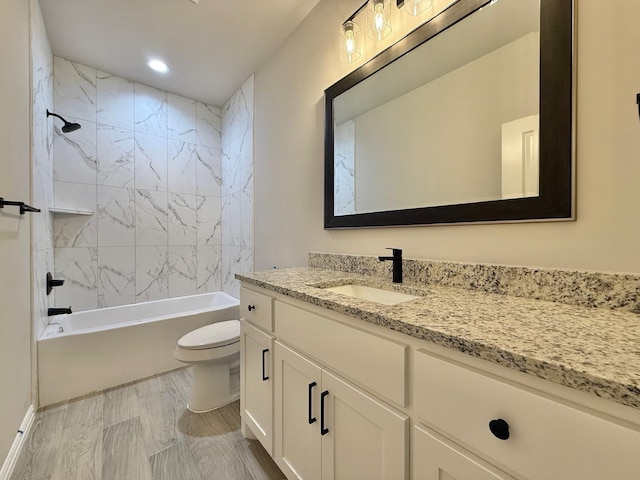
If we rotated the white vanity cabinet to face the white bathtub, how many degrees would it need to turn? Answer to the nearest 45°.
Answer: approximately 45° to its right

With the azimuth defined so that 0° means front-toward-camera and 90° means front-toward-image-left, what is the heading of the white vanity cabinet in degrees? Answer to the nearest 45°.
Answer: approximately 45°

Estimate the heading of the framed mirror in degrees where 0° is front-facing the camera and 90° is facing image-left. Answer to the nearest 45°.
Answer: approximately 45°
